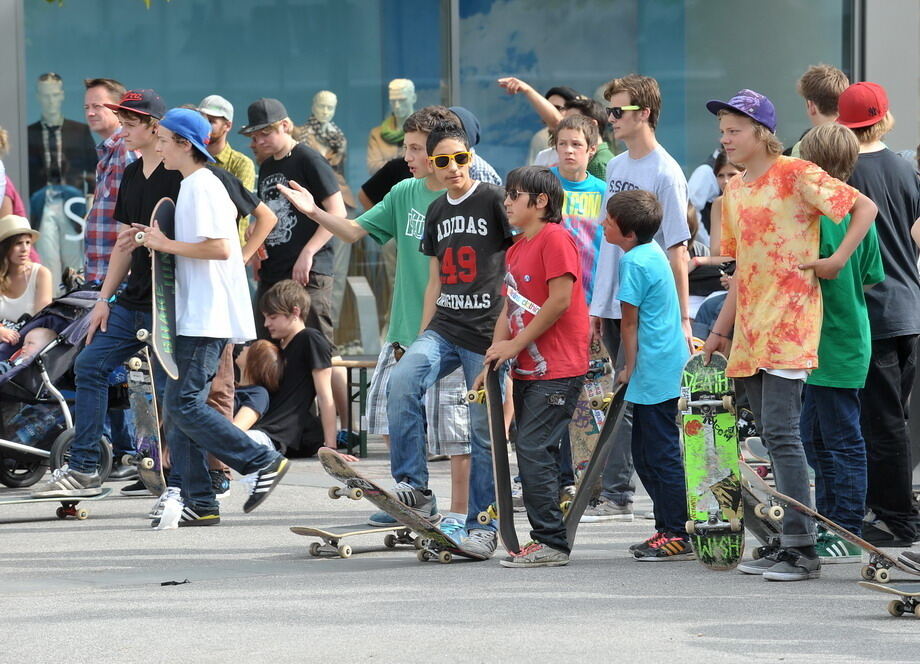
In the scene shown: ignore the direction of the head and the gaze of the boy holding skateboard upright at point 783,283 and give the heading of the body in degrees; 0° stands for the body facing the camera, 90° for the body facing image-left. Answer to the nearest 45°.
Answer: approximately 45°

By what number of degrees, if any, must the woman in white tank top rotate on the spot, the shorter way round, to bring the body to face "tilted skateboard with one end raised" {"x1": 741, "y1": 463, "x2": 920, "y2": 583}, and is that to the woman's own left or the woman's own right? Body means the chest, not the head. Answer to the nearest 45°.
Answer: approximately 45° to the woman's own left

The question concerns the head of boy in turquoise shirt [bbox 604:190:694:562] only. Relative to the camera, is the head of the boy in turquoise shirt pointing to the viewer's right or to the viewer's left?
to the viewer's left

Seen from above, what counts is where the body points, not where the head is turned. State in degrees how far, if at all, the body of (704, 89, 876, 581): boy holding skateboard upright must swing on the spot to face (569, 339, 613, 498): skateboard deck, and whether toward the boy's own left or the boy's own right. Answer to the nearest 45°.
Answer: approximately 90° to the boy's own right

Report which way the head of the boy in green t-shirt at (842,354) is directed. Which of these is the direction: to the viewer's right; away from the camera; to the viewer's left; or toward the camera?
away from the camera
